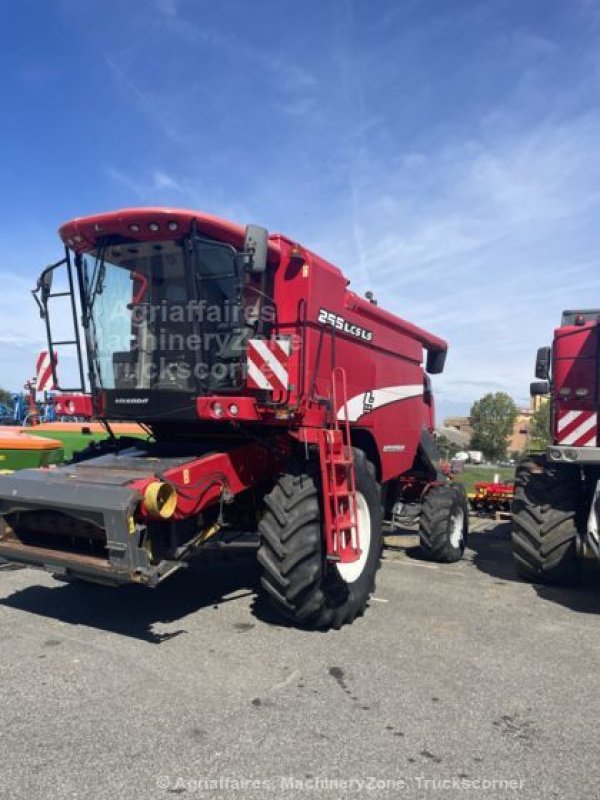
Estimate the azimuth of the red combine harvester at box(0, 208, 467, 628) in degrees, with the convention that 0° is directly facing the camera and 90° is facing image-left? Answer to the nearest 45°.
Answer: approximately 45°

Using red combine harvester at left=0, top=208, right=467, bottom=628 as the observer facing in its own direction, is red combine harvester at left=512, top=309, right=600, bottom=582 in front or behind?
behind
